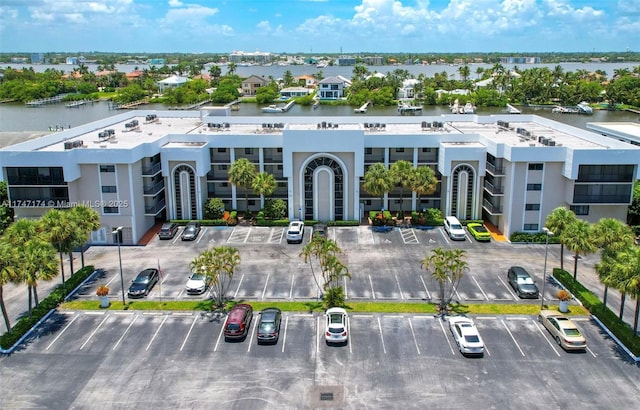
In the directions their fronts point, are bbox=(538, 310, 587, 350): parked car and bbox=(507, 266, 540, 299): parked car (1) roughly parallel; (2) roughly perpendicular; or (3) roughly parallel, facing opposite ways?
roughly parallel, facing opposite ways

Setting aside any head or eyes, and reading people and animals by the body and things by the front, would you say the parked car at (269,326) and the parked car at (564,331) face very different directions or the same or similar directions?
same or similar directions

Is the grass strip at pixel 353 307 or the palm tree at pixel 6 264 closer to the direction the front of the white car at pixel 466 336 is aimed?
the grass strip

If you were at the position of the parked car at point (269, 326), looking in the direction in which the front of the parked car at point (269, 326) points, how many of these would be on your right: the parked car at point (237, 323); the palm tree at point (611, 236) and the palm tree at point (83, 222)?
1

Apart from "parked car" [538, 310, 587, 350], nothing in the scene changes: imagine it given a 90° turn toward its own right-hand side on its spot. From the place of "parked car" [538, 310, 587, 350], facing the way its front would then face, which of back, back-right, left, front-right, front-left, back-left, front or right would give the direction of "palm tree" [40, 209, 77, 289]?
back-left

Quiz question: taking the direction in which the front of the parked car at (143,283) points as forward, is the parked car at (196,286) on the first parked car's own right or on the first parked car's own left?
on the first parked car's own left

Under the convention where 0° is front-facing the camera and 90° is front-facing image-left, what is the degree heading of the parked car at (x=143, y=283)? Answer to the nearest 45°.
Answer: approximately 45°

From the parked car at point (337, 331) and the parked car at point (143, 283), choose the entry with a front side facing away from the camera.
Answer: the parked car at point (337, 331)

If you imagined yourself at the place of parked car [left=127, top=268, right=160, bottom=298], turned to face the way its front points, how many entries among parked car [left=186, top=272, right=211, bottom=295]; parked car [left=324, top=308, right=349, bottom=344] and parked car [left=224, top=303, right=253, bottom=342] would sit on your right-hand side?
0

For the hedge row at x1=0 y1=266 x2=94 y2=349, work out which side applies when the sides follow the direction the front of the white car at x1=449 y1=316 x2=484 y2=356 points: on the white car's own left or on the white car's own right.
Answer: on the white car's own left

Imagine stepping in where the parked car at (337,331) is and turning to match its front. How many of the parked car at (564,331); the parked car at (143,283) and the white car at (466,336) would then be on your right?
2

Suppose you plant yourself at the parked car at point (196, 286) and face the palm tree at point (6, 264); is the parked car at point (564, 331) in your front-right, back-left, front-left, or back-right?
back-left

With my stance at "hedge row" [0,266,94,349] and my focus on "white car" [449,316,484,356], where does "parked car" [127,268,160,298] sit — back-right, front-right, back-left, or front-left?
front-left

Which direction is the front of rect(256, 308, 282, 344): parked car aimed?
away from the camera

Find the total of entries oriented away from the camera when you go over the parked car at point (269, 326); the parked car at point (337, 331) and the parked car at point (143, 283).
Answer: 2

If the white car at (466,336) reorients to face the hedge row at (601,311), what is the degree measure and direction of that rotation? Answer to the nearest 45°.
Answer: approximately 90° to its right

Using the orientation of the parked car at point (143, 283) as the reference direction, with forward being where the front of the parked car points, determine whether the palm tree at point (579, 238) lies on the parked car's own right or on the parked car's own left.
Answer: on the parked car's own left
